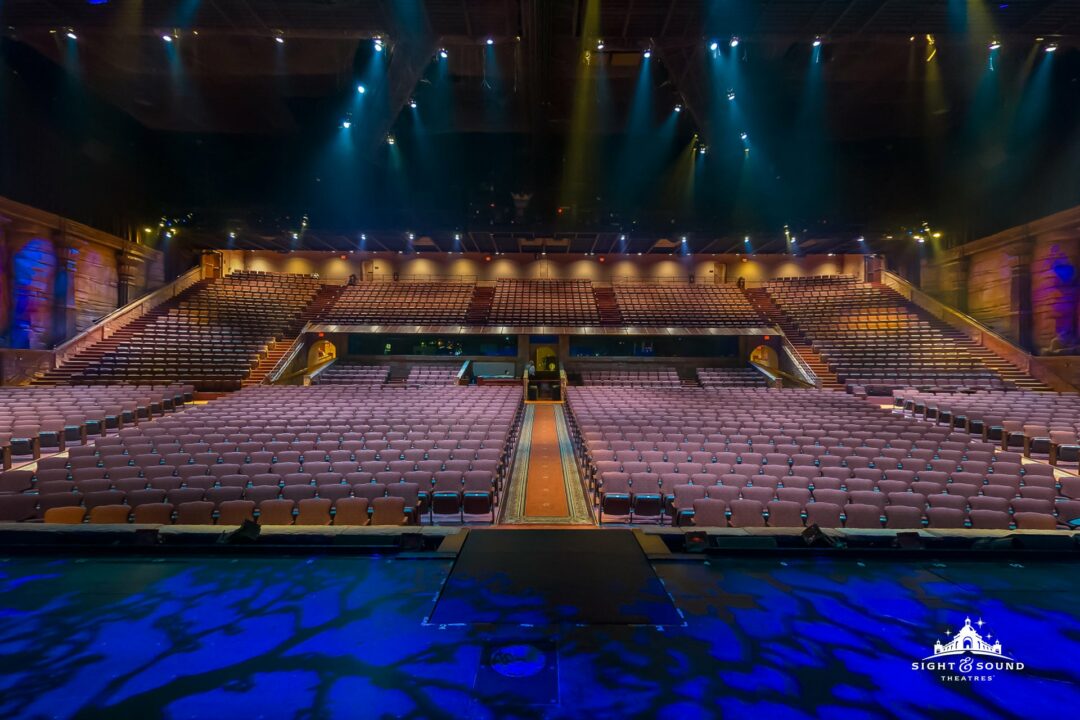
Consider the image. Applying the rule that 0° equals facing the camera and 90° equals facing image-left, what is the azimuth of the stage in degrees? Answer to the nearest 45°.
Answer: approximately 180°
